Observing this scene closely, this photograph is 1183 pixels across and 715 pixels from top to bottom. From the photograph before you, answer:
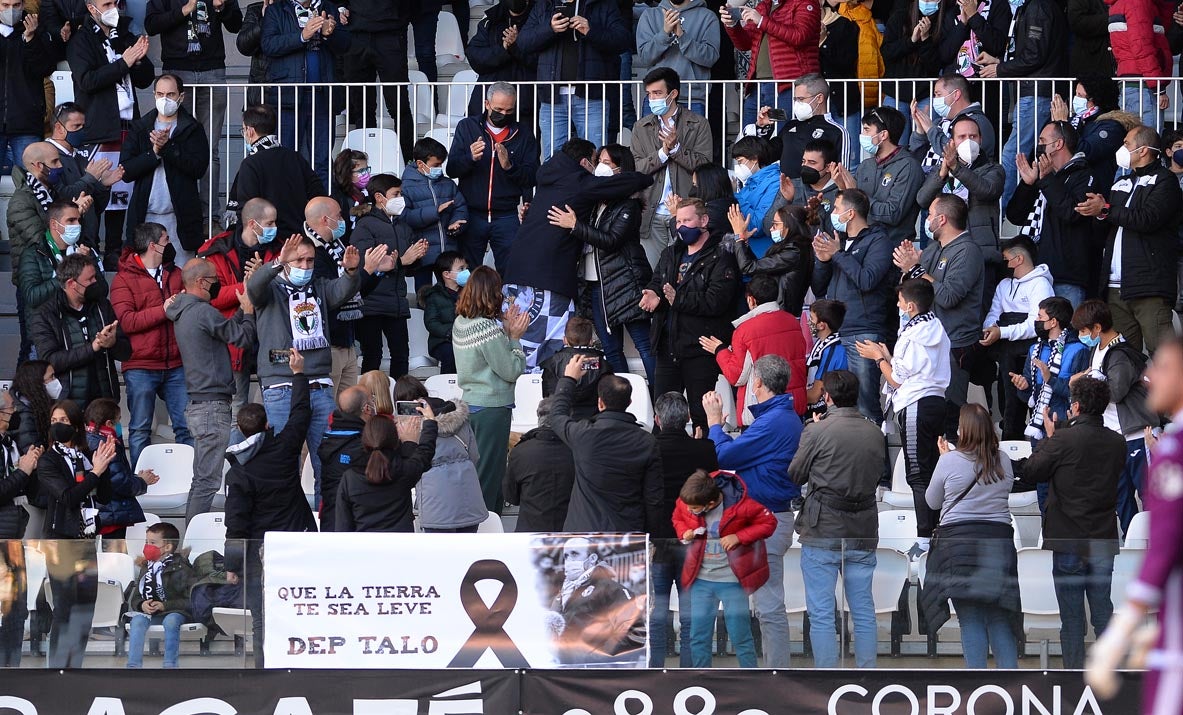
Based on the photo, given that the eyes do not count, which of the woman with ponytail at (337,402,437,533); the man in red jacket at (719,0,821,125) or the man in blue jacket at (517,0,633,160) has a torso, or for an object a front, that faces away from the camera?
the woman with ponytail

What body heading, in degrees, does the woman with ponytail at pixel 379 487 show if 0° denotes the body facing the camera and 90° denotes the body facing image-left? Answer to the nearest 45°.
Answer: approximately 180°

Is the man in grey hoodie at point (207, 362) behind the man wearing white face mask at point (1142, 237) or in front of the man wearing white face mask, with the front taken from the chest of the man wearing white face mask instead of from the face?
in front

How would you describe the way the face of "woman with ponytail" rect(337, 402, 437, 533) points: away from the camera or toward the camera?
away from the camera

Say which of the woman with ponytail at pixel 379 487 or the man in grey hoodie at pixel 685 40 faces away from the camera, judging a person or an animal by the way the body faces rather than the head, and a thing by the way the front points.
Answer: the woman with ponytail

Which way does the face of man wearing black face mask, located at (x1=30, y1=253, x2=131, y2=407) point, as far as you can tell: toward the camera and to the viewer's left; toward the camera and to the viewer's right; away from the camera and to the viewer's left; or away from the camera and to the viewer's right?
toward the camera and to the viewer's right

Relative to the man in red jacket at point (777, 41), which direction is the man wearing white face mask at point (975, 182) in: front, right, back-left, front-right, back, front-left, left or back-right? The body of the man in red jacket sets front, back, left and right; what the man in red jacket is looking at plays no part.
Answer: left
